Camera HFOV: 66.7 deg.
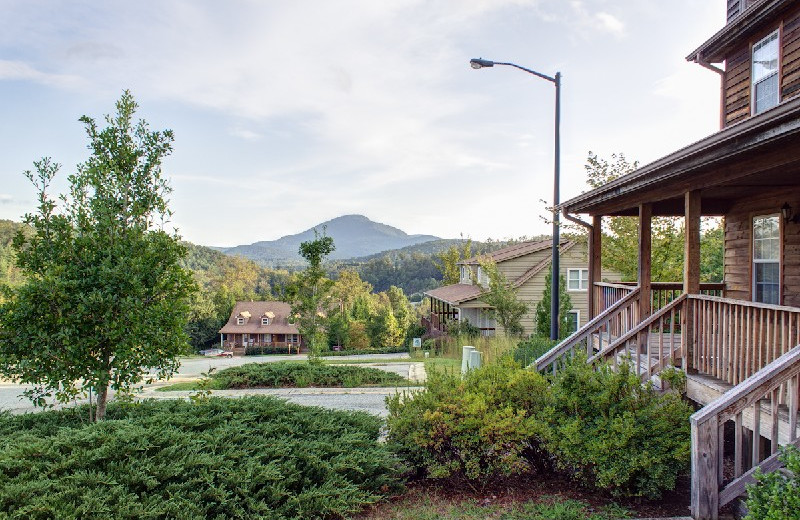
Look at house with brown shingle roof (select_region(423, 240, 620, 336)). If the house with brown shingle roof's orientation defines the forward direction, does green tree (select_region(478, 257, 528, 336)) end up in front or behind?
in front

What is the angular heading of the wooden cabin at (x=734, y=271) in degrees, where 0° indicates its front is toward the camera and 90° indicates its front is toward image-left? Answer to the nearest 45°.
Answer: approximately 45°

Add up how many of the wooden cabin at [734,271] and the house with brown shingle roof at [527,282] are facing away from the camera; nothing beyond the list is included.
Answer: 0

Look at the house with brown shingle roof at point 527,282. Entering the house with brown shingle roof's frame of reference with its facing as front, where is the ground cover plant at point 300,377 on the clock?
The ground cover plant is roughly at 11 o'clock from the house with brown shingle roof.

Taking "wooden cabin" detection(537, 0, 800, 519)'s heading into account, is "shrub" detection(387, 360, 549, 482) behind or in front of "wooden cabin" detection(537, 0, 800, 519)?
in front

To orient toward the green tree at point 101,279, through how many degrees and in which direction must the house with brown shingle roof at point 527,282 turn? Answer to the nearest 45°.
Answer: approximately 45° to its left

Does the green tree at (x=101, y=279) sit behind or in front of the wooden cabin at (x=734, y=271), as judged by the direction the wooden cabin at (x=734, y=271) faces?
in front
